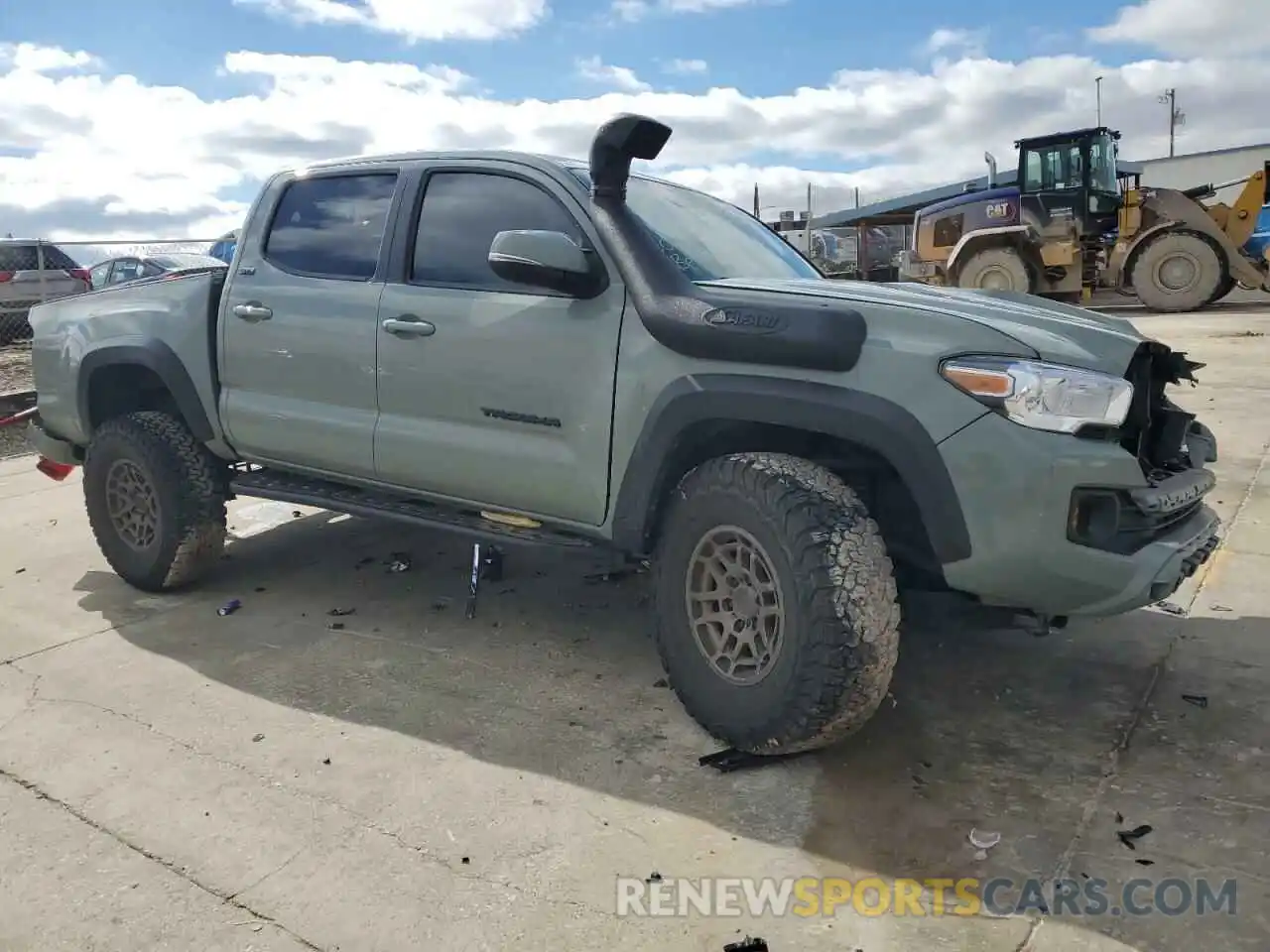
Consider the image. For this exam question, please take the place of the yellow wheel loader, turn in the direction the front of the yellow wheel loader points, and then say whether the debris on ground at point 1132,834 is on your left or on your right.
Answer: on your right

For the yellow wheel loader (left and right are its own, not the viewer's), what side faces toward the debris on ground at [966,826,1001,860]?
right

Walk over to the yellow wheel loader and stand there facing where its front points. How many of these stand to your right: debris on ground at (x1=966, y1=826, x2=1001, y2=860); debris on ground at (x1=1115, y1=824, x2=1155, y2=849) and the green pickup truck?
3

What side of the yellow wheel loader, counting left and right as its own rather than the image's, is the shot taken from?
right

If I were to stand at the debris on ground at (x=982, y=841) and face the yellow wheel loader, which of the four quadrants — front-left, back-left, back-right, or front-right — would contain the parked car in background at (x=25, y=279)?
front-left

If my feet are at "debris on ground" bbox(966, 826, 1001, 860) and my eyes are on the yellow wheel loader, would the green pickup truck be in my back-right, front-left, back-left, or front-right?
front-left

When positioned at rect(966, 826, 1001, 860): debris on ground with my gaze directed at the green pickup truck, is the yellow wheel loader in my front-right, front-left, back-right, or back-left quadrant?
front-right
